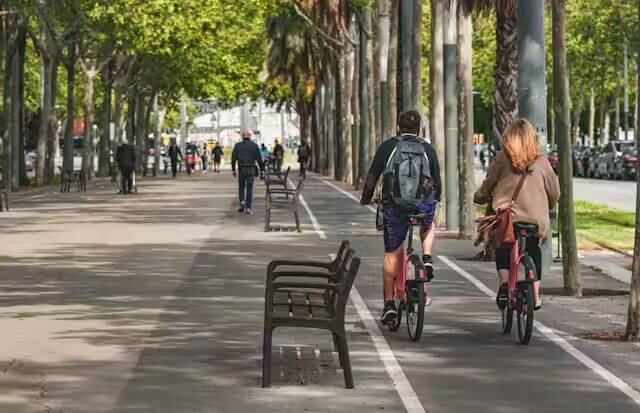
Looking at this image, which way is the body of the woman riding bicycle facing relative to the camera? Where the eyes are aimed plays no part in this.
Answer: away from the camera

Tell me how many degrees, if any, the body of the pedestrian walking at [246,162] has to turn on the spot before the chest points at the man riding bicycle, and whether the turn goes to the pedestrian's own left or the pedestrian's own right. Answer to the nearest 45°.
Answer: approximately 180°

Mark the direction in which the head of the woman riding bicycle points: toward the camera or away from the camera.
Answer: away from the camera

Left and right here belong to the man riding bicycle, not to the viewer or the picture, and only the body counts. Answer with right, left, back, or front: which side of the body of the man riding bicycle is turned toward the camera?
back

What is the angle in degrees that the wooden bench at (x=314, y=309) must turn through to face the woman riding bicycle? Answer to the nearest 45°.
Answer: approximately 135° to its right

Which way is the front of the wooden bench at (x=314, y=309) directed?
to the viewer's left

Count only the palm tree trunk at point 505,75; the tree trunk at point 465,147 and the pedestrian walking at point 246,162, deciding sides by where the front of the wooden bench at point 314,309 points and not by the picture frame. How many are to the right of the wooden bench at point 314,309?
3

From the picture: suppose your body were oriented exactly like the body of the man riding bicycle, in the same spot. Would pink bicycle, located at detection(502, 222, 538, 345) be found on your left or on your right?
on your right

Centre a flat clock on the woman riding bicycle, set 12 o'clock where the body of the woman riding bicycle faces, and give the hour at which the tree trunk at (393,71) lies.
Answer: The tree trunk is roughly at 12 o'clock from the woman riding bicycle.

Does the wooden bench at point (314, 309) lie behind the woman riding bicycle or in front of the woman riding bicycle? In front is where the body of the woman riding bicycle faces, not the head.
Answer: behind
